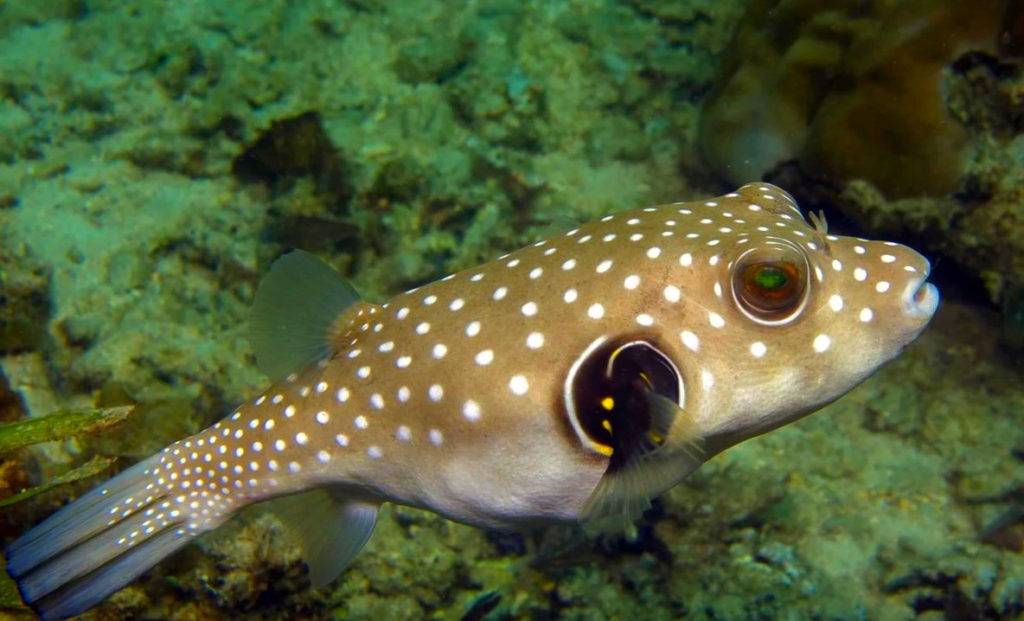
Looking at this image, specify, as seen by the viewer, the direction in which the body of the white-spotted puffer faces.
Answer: to the viewer's right
